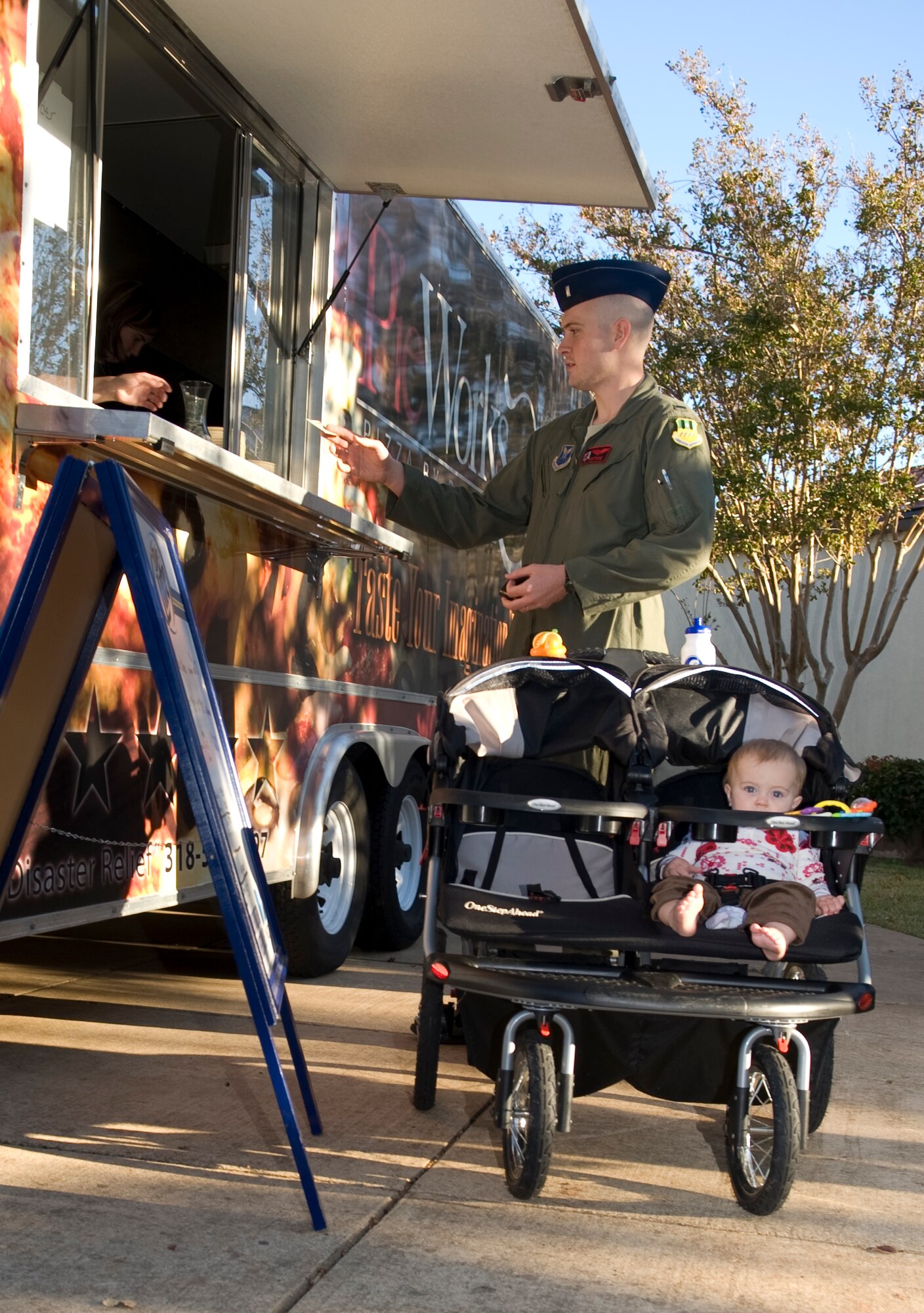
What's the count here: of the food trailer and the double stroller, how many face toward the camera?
1

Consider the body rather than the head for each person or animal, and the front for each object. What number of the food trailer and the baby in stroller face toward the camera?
1

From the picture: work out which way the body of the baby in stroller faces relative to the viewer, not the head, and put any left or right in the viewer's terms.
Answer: facing the viewer

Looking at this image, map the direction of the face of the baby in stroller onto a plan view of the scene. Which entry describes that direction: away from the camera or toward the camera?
toward the camera

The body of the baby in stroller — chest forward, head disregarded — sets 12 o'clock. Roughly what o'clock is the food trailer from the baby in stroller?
The food trailer is roughly at 4 o'clock from the baby in stroller.

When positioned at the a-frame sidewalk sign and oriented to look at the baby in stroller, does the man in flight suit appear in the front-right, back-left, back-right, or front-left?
front-left

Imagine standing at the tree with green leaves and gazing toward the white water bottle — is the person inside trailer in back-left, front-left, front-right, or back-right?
front-right

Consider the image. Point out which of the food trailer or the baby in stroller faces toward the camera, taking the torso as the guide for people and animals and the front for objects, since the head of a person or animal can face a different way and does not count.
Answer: the baby in stroller

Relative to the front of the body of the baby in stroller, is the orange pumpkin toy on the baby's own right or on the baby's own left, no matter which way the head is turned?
on the baby's own right

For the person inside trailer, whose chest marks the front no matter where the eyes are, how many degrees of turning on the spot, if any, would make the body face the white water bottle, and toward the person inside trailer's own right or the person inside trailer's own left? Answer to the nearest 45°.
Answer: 0° — they already face it

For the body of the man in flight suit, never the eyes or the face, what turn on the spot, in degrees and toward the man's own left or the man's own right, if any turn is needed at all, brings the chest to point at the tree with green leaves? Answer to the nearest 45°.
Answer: approximately 135° to the man's own right

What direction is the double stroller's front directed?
toward the camera

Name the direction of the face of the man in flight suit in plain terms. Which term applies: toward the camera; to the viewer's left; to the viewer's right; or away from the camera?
to the viewer's left

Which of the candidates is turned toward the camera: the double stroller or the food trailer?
the double stroller
